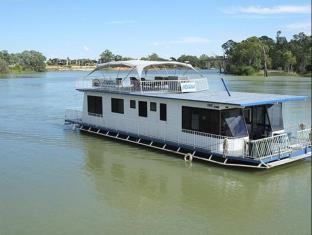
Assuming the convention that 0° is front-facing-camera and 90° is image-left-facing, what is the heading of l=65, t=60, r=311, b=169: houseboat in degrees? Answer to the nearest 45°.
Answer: approximately 315°
